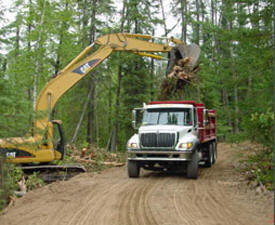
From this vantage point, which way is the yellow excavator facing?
to the viewer's right

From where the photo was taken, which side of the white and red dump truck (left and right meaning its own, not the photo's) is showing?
front

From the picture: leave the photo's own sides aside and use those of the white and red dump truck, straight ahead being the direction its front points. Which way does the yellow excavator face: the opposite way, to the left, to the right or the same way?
to the left
